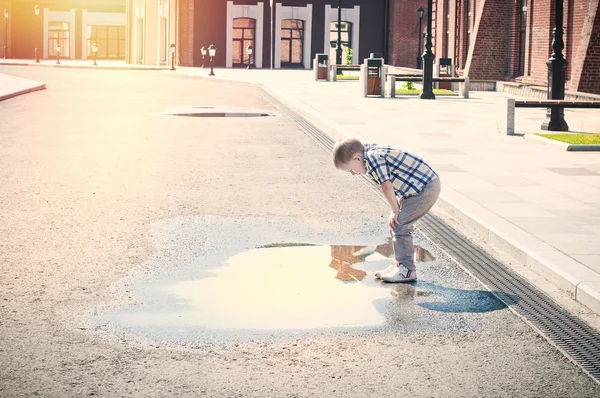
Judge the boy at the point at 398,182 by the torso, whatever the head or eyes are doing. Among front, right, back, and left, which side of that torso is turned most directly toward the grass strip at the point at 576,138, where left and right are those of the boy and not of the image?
right

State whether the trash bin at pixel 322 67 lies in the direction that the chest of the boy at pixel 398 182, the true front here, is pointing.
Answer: no

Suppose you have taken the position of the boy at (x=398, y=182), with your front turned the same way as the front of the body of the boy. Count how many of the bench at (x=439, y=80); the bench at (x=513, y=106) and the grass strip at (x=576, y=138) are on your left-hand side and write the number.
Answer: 0

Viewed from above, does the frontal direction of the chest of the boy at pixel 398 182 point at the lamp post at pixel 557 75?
no

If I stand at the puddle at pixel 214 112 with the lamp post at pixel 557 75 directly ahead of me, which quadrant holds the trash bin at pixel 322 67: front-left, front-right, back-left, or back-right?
back-left

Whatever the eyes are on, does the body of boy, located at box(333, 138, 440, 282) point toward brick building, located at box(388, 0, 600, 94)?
no

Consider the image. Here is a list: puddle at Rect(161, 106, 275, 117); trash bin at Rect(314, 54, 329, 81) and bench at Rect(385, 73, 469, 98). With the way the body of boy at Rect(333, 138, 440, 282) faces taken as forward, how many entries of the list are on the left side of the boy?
0

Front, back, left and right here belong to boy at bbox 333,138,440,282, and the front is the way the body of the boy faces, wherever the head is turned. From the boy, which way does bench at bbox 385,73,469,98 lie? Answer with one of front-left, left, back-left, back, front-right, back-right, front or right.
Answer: right

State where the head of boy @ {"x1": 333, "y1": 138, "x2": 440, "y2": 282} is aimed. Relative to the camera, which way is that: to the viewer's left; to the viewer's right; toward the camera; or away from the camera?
to the viewer's left

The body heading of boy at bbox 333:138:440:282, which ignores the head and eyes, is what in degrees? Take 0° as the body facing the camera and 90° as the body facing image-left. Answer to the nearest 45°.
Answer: approximately 90°

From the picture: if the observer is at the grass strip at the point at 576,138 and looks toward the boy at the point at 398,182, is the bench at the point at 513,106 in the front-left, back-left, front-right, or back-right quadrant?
back-right

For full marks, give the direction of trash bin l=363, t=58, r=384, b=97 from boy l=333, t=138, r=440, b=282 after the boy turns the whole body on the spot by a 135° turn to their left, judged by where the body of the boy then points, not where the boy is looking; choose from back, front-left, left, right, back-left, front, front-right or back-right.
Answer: back-left

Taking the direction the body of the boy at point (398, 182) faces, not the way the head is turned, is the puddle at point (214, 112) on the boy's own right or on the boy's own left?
on the boy's own right
